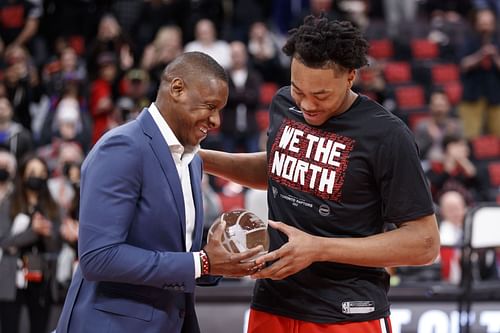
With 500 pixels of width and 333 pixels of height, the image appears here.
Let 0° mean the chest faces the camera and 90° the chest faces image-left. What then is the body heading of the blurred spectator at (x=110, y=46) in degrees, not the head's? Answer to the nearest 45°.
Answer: approximately 0°

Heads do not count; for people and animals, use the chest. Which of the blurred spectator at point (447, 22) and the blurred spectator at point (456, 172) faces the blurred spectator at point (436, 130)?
the blurred spectator at point (447, 22)

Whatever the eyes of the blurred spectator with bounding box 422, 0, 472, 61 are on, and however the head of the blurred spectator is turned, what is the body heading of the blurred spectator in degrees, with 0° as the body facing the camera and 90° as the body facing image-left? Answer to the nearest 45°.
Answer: approximately 0°

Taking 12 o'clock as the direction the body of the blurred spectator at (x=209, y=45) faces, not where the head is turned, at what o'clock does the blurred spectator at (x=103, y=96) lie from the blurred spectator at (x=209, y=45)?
the blurred spectator at (x=103, y=96) is roughly at 2 o'clock from the blurred spectator at (x=209, y=45).

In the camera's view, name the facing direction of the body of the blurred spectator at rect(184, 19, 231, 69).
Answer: toward the camera

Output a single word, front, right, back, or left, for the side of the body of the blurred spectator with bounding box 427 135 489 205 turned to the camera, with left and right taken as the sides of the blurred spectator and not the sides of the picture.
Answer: front

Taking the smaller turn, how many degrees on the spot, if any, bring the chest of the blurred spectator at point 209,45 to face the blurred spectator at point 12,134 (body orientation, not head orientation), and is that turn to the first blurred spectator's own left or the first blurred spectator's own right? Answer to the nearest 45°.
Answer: approximately 45° to the first blurred spectator's own right

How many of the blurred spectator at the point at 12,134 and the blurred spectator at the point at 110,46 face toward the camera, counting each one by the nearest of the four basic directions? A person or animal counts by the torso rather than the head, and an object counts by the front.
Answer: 2

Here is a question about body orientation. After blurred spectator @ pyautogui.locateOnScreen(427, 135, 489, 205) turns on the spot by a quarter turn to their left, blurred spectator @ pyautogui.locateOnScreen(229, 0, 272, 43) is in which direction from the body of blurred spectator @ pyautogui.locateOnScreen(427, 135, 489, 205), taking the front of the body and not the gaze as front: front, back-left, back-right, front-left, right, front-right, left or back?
back-left

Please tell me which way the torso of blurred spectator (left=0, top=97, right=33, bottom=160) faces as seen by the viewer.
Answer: toward the camera
